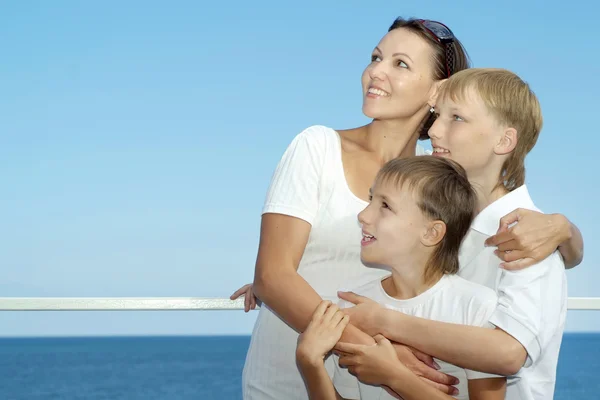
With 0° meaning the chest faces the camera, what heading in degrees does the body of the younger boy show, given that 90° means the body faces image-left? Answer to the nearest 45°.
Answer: approximately 45°
